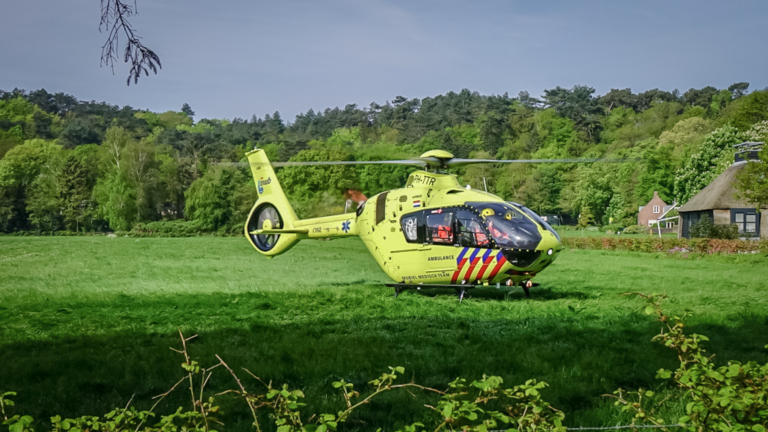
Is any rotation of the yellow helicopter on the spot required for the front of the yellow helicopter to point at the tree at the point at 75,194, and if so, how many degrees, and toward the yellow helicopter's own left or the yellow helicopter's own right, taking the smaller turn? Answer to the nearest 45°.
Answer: approximately 180°

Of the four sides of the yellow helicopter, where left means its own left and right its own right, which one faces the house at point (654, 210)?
left

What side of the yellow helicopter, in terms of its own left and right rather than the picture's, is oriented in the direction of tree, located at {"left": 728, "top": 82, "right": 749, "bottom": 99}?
left

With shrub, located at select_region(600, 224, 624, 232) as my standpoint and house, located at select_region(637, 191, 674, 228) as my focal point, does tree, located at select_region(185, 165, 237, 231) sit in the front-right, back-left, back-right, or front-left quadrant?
back-left

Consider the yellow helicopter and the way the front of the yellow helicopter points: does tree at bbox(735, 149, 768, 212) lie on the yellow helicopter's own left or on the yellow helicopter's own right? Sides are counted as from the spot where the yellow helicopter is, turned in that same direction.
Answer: on the yellow helicopter's own left

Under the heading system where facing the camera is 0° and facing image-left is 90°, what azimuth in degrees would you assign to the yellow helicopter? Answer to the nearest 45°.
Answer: approximately 315°
